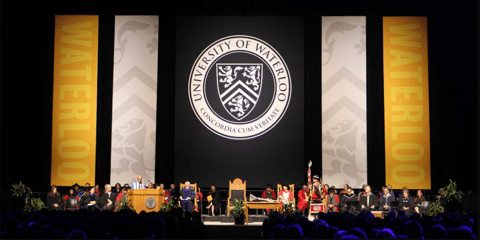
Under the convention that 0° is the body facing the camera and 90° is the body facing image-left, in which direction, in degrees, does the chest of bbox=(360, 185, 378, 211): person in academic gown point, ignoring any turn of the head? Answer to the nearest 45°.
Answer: approximately 0°

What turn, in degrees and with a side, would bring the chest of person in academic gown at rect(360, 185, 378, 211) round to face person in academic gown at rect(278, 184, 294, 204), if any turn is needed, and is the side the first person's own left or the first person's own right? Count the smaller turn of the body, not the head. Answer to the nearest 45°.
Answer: approximately 90° to the first person's own right

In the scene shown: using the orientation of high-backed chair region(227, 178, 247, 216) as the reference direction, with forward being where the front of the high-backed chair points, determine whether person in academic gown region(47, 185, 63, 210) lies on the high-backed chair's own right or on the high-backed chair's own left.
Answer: on the high-backed chair's own right
